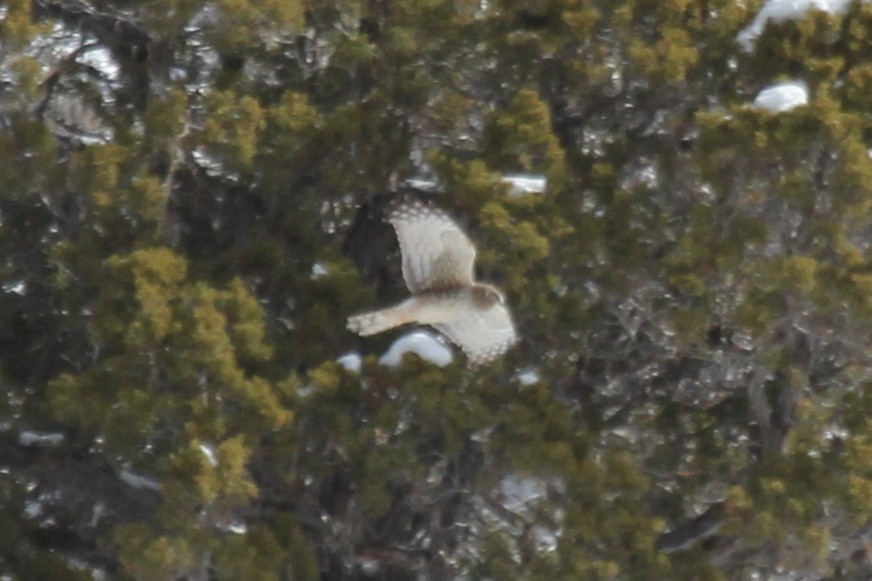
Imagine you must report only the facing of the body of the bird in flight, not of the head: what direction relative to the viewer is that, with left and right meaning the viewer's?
facing to the right of the viewer
